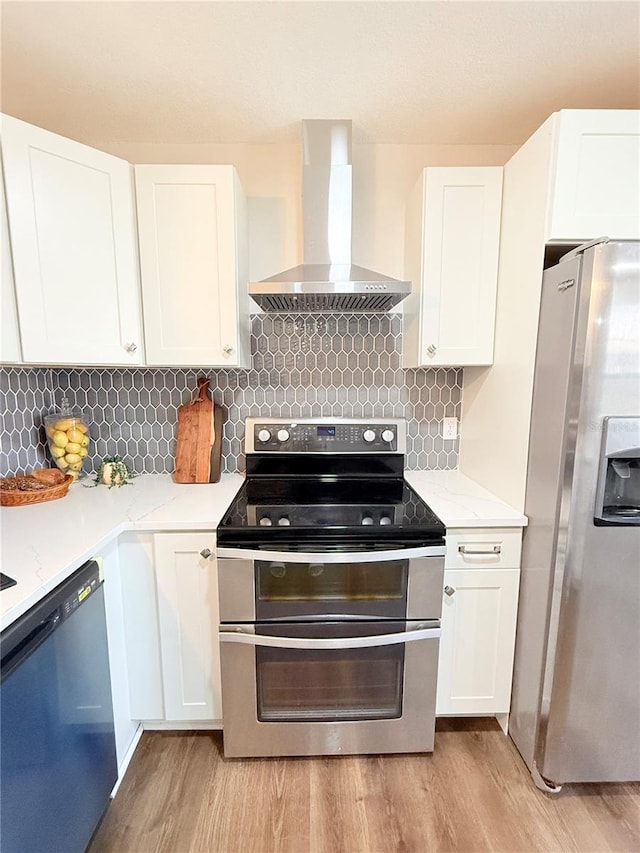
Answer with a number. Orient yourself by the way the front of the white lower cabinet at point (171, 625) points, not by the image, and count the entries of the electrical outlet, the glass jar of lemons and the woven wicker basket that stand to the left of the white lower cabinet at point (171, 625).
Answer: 1

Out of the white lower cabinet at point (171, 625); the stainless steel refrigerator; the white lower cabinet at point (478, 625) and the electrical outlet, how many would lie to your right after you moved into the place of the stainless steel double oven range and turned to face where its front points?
1

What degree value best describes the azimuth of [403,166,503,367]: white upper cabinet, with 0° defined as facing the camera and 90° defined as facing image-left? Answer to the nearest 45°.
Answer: approximately 0°

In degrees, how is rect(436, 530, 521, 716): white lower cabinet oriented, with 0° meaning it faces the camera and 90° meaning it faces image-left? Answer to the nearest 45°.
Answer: approximately 0°

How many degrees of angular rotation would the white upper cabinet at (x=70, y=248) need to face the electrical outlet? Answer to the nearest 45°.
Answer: approximately 45° to its left

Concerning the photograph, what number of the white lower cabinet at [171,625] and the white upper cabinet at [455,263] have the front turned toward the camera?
2

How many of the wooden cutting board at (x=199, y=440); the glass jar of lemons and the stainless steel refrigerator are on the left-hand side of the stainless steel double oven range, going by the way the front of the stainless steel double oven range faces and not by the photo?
1

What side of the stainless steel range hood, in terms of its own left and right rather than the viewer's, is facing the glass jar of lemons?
right

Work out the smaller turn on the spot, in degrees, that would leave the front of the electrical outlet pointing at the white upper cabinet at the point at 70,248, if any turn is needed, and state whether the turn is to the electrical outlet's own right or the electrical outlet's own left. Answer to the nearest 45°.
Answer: approximately 45° to the electrical outlet's own right

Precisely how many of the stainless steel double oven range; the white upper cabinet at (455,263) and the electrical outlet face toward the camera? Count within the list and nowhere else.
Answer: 3

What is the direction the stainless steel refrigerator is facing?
toward the camera

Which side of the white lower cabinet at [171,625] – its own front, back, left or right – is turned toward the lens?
front

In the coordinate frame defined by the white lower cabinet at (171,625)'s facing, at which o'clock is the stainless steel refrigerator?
The stainless steel refrigerator is roughly at 10 o'clock from the white lower cabinet.
